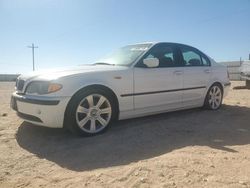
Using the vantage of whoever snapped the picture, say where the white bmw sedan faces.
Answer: facing the viewer and to the left of the viewer
